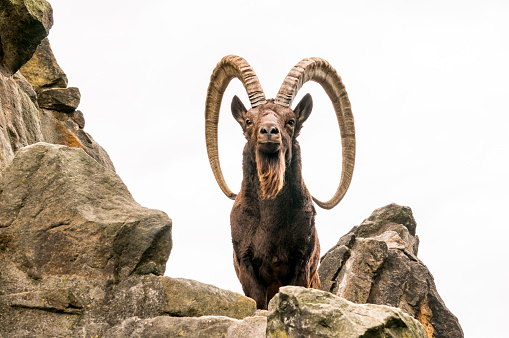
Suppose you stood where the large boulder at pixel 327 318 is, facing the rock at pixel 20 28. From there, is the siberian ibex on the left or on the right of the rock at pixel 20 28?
right

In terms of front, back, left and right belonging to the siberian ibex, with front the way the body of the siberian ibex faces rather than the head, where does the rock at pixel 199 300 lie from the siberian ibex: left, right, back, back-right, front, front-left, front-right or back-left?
front

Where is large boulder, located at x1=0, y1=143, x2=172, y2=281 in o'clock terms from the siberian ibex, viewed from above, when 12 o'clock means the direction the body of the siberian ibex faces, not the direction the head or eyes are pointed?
The large boulder is roughly at 3 o'clock from the siberian ibex.

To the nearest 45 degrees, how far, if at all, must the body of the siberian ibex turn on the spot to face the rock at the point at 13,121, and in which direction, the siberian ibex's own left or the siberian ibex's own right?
approximately 45° to the siberian ibex's own right

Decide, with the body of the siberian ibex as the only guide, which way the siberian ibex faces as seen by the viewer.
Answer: toward the camera

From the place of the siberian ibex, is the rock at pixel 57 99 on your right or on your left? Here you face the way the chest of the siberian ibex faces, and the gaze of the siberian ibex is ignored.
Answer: on your right

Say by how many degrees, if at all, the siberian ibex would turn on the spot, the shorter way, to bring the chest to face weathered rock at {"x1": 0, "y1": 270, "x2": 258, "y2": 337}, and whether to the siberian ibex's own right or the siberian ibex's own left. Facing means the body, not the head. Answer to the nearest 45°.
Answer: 0° — it already faces it

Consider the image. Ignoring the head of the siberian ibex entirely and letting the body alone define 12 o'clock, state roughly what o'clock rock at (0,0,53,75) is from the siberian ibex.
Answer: The rock is roughly at 2 o'clock from the siberian ibex.

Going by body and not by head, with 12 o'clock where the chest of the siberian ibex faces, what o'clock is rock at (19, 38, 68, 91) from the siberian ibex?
The rock is roughly at 4 o'clock from the siberian ibex.

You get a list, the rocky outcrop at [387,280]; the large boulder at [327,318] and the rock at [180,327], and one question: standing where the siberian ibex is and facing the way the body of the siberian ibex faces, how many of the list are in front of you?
2

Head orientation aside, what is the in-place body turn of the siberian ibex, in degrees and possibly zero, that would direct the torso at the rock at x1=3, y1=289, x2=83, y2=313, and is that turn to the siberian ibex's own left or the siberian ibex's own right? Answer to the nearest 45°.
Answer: approximately 45° to the siberian ibex's own right
